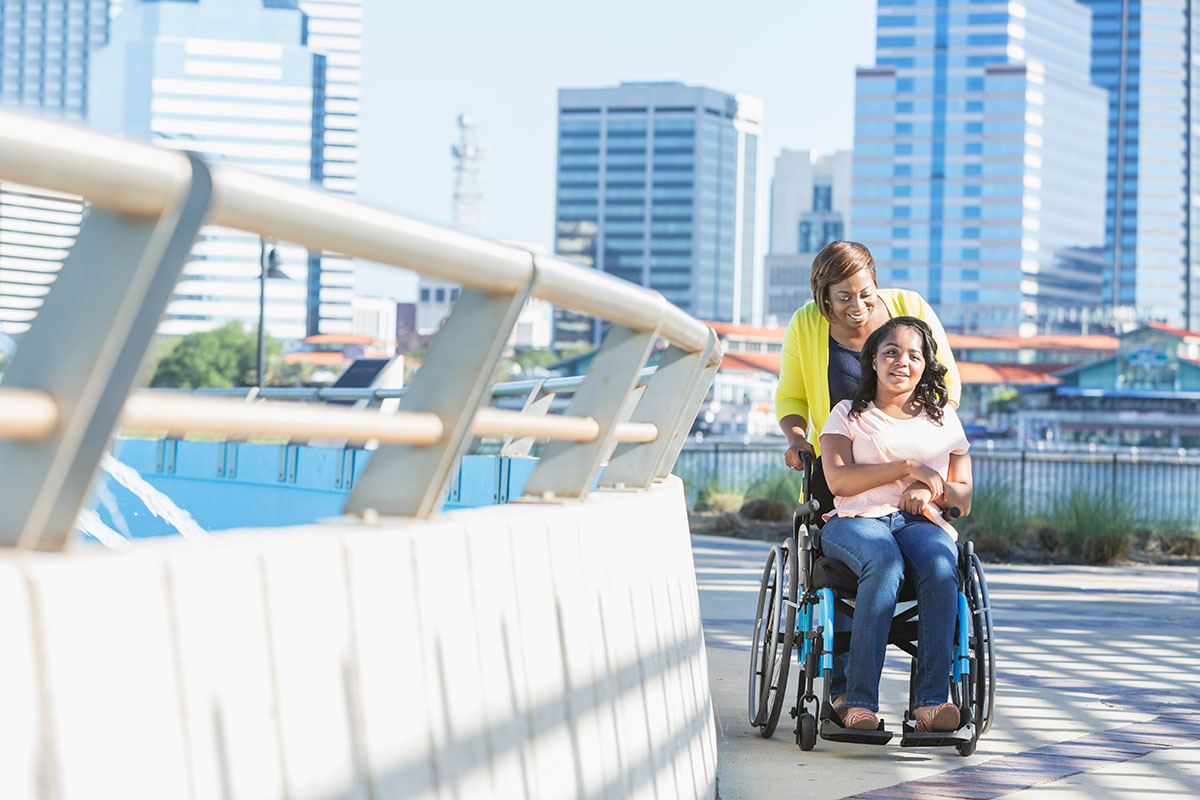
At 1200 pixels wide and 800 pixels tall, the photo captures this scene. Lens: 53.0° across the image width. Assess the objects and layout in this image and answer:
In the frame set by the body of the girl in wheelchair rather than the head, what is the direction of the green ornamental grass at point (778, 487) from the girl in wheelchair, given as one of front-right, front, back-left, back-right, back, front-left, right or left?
back

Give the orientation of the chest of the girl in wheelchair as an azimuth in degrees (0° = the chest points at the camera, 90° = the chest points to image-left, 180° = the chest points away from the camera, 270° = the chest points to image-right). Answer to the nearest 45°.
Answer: approximately 0°

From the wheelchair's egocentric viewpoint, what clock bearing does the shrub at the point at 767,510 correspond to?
The shrub is roughly at 6 o'clock from the wheelchair.

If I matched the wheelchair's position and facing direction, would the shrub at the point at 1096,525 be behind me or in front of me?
behind

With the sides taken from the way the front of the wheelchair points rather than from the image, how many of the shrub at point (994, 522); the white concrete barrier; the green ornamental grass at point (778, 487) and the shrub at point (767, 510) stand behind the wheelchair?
3

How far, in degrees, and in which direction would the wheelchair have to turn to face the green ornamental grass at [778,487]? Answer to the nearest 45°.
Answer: approximately 180°

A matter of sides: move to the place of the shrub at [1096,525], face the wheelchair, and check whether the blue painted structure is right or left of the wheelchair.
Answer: right

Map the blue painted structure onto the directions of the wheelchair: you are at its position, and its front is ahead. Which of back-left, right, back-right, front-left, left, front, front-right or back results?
back-right

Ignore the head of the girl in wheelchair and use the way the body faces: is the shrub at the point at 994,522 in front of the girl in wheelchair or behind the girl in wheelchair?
behind

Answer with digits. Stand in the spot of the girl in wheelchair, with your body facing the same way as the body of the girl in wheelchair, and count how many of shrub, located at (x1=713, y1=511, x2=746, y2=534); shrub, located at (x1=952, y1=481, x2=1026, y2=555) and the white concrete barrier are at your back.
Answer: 2
